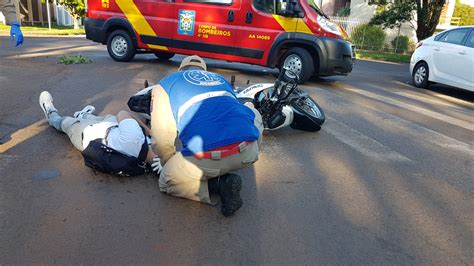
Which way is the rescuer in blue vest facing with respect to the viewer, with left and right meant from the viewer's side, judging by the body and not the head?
facing away from the viewer and to the left of the viewer

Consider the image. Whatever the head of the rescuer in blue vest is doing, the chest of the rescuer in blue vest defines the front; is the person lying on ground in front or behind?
in front

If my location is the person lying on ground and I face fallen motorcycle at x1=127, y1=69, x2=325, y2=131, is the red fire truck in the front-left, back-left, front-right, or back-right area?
front-left

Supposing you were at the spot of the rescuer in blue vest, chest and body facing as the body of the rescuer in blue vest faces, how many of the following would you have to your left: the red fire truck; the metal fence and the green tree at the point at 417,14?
0

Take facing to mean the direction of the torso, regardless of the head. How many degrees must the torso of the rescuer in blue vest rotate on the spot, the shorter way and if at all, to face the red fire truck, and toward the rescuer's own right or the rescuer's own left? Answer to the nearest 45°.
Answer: approximately 45° to the rescuer's own right

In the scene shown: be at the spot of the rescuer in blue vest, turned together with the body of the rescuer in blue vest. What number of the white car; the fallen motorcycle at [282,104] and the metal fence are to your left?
0

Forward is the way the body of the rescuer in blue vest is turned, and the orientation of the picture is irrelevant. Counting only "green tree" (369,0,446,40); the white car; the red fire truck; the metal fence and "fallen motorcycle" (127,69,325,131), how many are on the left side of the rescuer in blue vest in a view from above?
0

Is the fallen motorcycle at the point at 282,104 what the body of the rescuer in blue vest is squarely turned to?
no

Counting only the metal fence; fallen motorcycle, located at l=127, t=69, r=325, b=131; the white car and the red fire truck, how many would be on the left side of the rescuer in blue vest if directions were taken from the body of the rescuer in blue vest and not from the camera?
0

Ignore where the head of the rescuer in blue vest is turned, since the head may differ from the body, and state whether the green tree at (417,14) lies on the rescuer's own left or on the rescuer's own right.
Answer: on the rescuer's own right

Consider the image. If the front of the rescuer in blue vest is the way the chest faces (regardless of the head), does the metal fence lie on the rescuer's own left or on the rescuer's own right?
on the rescuer's own right

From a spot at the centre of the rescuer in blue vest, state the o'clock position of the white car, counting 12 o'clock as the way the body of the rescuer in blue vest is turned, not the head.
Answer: The white car is roughly at 3 o'clock from the rescuer in blue vest.

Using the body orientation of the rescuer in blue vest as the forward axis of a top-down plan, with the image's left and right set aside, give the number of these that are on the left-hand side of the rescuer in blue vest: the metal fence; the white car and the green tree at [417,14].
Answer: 0
